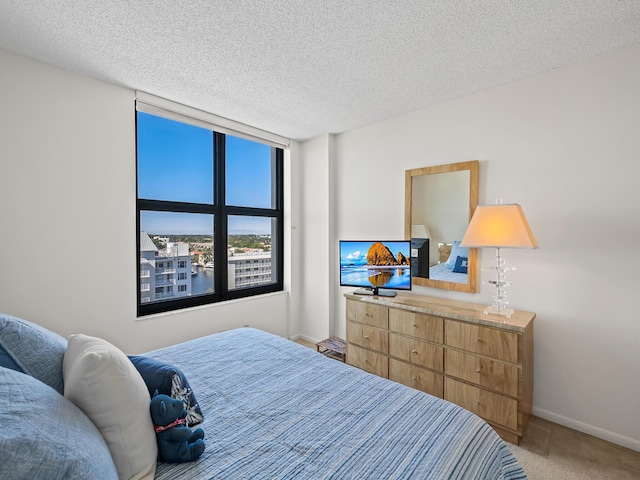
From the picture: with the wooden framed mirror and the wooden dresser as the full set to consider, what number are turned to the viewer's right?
0

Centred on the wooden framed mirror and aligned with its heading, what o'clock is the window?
The window is roughly at 1 o'clock from the wooden framed mirror.

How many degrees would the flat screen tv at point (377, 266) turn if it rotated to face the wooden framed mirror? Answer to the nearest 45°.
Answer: approximately 135° to its left

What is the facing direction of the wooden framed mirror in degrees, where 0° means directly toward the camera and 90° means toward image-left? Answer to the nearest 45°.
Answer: approximately 45°

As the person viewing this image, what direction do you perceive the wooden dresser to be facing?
facing the viewer and to the left of the viewer

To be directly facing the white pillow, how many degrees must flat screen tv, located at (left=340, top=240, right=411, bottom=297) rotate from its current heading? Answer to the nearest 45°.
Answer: approximately 45° to its left

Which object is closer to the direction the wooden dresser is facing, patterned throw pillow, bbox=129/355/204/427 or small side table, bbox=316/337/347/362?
the patterned throw pillow

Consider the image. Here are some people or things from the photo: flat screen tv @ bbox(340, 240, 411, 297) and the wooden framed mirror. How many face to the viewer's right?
0

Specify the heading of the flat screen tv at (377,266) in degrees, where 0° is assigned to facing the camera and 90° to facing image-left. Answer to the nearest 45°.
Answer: approximately 45°

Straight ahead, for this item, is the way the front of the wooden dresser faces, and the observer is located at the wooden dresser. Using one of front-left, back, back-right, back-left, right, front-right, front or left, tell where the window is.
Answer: front-right
